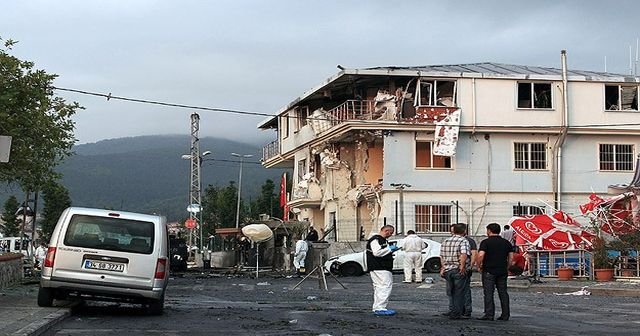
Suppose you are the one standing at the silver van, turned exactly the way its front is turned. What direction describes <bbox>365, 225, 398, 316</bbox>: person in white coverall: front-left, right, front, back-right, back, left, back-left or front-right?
right

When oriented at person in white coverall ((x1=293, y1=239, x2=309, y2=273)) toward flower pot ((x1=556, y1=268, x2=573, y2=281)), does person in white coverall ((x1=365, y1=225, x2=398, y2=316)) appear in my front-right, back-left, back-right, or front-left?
front-right

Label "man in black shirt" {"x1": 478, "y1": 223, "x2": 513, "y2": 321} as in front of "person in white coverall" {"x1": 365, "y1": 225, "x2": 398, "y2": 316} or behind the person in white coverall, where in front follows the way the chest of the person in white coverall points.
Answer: in front

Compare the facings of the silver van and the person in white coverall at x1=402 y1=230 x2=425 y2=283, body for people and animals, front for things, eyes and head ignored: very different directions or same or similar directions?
same or similar directions

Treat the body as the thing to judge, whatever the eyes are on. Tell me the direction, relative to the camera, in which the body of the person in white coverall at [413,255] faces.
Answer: away from the camera

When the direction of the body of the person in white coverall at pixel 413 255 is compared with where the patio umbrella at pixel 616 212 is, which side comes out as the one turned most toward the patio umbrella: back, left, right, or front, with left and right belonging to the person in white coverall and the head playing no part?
right

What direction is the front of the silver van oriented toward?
away from the camera

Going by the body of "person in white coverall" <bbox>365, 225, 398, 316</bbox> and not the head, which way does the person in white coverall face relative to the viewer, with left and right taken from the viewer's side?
facing to the right of the viewer

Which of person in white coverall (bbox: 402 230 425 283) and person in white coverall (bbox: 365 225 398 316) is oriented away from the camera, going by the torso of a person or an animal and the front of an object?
person in white coverall (bbox: 402 230 425 283)
